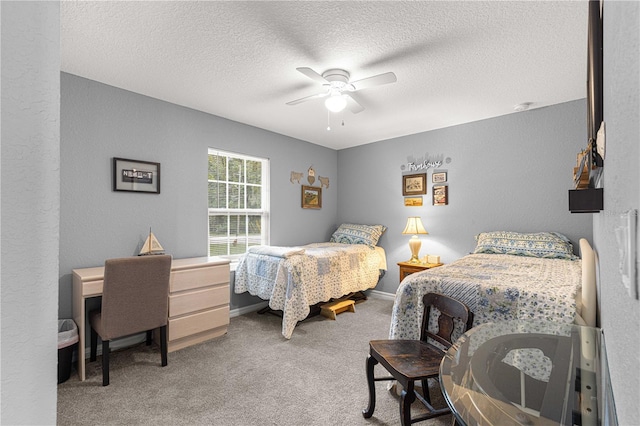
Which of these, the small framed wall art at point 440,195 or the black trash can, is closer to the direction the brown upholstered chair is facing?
the black trash can

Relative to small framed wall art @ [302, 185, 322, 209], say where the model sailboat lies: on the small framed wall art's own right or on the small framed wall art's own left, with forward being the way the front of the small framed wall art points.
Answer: on the small framed wall art's own right

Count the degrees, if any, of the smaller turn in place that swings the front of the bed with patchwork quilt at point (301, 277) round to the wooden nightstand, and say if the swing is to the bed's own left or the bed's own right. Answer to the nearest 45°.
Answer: approximately 135° to the bed's own left

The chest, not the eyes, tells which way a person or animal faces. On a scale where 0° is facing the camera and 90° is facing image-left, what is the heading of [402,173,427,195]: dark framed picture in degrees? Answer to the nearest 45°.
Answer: approximately 45°

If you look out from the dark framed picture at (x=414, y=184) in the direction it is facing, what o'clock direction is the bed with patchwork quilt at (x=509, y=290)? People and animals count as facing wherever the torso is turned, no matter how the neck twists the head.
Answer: The bed with patchwork quilt is roughly at 10 o'clock from the dark framed picture.

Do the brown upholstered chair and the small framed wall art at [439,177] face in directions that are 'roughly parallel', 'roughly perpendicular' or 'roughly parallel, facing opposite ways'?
roughly perpendicular

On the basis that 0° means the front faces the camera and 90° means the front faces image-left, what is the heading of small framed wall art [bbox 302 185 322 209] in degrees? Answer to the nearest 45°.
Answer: approximately 315°

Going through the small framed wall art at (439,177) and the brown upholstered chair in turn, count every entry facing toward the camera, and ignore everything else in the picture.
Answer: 1
